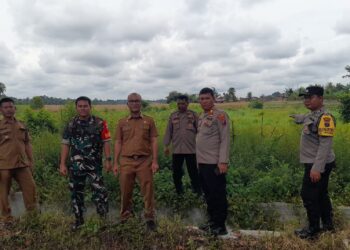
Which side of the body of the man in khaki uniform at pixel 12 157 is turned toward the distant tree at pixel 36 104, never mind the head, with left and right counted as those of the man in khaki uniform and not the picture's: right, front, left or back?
back

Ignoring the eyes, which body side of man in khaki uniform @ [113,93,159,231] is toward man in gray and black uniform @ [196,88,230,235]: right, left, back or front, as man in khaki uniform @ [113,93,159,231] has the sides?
left

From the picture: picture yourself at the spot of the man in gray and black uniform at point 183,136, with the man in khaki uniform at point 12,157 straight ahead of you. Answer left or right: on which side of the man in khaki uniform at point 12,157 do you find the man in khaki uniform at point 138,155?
left

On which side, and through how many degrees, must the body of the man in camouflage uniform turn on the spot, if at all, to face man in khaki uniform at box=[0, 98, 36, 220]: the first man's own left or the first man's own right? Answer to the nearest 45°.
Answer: approximately 135° to the first man's own right

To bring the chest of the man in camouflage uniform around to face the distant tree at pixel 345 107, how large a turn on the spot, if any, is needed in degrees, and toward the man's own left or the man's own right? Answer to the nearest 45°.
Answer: approximately 135° to the man's own left

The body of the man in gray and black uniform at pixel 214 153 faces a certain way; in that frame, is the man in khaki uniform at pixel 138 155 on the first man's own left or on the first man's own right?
on the first man's own right

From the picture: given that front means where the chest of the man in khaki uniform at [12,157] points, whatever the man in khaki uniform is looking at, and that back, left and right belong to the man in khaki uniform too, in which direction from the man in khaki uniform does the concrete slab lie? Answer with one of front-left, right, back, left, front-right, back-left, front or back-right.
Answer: front-left

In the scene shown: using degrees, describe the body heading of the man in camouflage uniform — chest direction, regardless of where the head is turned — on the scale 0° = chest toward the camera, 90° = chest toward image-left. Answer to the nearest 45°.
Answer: approximately 0°

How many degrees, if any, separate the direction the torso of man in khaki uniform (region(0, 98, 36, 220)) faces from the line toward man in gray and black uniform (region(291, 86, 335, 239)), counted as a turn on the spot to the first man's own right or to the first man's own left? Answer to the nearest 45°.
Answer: approximately 45° to the first man's own left

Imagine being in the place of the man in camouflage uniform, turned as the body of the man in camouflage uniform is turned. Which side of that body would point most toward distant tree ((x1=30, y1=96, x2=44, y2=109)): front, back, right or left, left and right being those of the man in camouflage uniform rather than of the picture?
back

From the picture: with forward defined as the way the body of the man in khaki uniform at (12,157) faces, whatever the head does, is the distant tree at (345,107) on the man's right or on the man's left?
on the man's left

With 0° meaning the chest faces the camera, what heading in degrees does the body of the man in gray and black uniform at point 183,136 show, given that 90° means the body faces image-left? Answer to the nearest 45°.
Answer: approximately 0°

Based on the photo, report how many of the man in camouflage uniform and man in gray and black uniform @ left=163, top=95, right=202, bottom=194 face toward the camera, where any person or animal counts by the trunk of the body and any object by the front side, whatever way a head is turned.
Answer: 2

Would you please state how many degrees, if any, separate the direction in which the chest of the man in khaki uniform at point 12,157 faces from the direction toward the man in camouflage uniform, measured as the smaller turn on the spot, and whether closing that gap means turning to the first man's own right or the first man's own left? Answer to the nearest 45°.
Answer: approximately 45° to the first man's own left

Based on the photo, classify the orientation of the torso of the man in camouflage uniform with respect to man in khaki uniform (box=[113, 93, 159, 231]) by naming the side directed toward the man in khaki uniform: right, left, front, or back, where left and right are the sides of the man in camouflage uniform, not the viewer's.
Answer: left
